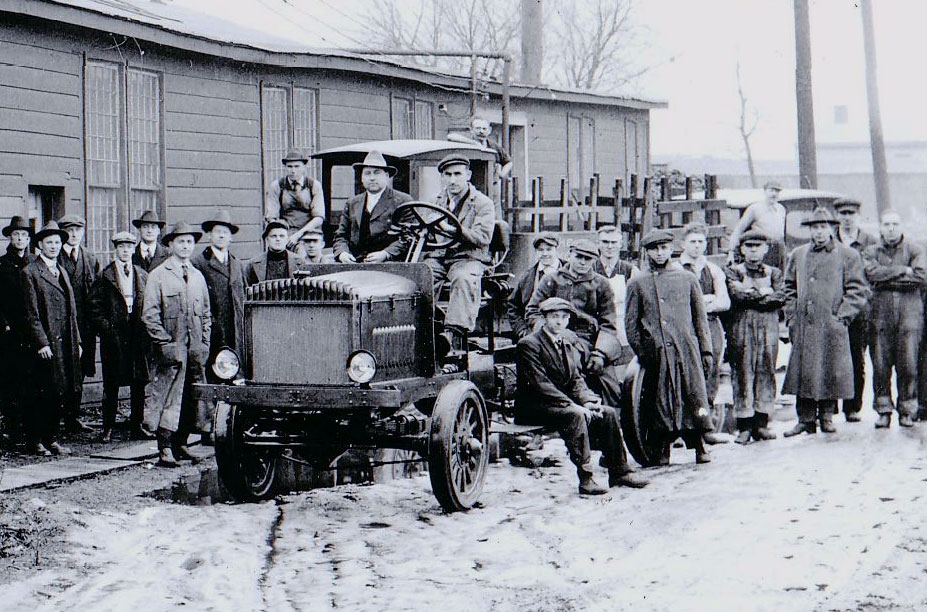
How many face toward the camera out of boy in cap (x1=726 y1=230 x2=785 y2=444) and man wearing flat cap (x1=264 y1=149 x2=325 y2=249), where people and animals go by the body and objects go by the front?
2

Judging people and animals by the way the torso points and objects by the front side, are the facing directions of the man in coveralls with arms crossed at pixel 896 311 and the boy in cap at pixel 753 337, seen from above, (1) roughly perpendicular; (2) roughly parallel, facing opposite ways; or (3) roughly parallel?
roughly parallel

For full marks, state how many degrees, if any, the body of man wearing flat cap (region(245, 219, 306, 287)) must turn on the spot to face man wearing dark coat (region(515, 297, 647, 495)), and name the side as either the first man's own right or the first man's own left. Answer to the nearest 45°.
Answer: approximately 45° to the first man's own left

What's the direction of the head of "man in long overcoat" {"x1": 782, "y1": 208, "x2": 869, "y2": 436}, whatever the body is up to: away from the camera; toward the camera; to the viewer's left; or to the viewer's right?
toward the camera

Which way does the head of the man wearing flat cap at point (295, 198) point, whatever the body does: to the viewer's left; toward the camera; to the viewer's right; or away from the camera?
toward the camera

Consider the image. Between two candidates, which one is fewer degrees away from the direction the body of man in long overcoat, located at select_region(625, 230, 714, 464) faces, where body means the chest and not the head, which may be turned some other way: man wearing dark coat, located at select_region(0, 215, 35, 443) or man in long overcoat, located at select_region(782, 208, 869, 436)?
the man wearing dark coat

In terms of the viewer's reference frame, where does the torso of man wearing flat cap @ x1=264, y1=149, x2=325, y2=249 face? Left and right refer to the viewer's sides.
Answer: facing the viewer

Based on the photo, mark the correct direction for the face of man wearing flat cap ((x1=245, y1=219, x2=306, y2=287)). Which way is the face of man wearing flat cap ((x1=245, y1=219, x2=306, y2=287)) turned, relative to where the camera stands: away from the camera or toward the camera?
toward the camera

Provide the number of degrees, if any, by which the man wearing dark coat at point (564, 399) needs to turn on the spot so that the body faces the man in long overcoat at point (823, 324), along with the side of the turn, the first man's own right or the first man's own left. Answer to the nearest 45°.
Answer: approximately 90° to the first man's own left

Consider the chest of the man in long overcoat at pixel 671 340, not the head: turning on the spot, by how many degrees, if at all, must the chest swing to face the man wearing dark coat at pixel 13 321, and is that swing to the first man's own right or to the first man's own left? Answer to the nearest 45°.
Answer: approximately 90° to the first man's own right

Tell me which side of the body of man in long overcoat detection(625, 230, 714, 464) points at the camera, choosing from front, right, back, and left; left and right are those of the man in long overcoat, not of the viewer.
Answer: front

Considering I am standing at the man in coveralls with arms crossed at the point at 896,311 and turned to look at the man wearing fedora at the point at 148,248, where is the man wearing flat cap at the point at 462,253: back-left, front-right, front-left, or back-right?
front-left

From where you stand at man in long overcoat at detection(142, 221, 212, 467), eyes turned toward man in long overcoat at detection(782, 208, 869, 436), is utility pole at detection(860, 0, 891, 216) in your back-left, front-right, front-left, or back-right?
front-left

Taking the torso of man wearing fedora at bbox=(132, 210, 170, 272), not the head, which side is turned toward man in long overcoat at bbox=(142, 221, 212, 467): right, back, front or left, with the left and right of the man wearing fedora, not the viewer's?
front

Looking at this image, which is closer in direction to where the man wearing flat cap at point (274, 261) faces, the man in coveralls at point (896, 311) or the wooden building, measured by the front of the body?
the man in coveralls
